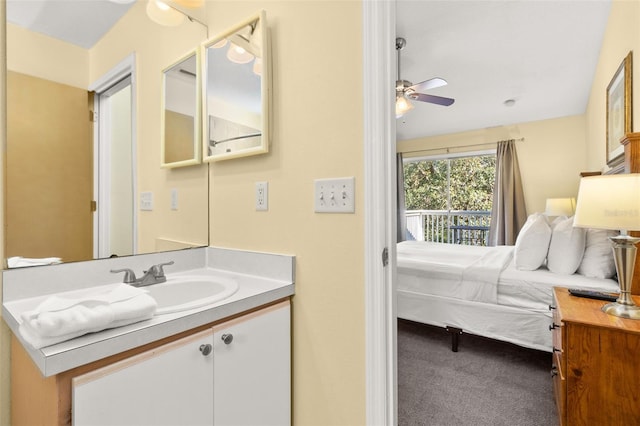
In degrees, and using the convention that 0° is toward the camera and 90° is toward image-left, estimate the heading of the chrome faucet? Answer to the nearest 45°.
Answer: approximately 315°

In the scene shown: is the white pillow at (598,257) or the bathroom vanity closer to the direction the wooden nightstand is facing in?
the bathroom vanity

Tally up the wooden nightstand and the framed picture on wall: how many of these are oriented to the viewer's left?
2

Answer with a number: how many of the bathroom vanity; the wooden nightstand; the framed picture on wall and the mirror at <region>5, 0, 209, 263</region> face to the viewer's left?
2

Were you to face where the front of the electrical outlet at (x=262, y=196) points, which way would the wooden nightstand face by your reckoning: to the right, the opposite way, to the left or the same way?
to the right

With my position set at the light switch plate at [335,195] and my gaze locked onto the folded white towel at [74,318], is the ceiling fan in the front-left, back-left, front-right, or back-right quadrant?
back-right

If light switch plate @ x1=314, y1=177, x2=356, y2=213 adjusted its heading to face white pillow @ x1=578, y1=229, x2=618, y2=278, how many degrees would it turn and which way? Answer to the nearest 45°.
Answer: approximately 180°

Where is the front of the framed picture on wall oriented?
to the viewer's left

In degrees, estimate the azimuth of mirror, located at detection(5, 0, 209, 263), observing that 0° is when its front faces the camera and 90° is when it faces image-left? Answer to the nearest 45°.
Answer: approximately 315°

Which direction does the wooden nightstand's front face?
to the viewer's left

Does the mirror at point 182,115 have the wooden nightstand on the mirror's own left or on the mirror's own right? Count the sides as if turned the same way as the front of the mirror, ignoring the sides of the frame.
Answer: on the mirror's own left

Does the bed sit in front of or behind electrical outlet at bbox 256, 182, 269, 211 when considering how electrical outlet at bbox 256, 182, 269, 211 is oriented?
behind
